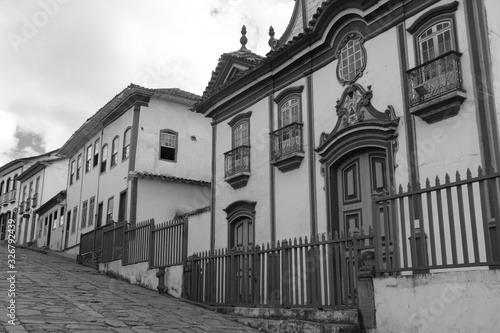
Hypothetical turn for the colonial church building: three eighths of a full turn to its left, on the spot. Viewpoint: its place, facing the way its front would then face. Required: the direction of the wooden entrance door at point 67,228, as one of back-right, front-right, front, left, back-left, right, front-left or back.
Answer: back-left

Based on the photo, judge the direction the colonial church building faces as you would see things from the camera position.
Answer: facing the viewer and to the left of the viewer

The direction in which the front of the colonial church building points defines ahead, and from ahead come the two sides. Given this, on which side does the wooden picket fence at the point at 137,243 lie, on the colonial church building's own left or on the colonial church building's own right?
on the colonial church building's own right

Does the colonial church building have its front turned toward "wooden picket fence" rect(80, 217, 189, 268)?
no
